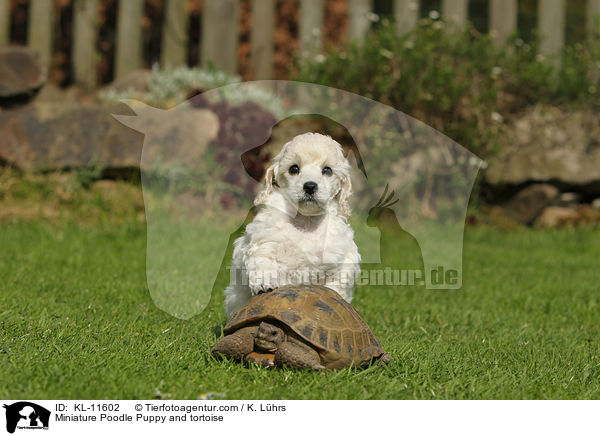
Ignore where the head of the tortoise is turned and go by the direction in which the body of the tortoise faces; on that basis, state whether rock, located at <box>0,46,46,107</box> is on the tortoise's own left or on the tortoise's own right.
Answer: on the tortoise's own right

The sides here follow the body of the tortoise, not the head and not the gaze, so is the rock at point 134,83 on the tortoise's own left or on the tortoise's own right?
on the tortoise's own right

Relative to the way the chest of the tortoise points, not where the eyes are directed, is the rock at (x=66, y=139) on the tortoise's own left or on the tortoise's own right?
on the tortoise's own right

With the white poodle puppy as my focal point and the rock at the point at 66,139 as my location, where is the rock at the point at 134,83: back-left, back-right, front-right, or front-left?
back-left

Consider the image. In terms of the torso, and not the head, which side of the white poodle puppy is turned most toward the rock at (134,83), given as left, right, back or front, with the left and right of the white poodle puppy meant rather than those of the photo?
back

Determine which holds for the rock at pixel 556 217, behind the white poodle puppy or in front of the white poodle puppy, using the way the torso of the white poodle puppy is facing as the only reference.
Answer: behind

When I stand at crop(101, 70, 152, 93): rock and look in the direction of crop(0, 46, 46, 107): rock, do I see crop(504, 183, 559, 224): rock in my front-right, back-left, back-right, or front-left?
back-left

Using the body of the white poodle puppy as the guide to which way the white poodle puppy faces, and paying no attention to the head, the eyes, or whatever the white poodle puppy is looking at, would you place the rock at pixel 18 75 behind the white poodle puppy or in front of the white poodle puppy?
behind

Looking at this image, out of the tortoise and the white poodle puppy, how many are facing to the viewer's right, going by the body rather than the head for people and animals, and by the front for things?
0

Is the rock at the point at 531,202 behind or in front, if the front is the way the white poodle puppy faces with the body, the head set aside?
behind

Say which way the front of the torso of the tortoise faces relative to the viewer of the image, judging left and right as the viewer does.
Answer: facing the viewer and to the left of the viewer

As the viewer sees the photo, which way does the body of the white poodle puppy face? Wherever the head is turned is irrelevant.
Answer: toward the camera

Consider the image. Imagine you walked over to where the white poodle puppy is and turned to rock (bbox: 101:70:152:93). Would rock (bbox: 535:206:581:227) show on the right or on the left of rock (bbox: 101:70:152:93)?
right
